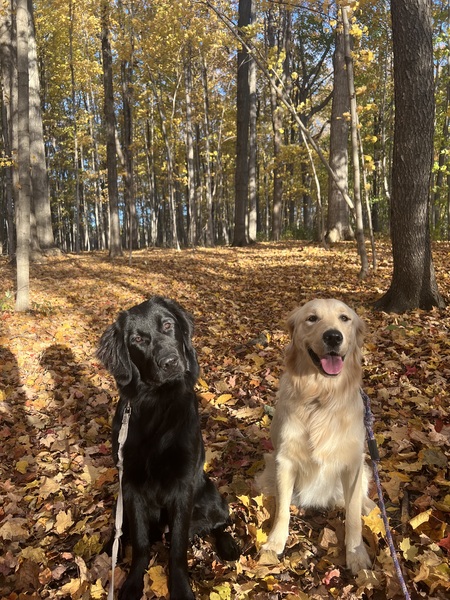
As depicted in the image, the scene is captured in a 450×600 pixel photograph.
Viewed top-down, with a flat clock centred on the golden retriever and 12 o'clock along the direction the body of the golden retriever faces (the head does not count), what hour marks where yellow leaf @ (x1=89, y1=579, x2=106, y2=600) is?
The yellow leaf is roughly at 2 o'clock from the golden retriever.

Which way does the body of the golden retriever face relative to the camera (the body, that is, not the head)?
toward the camera

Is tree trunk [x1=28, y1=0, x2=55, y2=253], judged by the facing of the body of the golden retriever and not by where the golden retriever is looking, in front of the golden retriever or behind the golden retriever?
behind

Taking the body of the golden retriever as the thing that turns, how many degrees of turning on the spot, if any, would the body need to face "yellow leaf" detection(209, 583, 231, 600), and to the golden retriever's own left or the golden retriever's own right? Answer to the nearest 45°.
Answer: approximately 45° to the golden retriever's own right

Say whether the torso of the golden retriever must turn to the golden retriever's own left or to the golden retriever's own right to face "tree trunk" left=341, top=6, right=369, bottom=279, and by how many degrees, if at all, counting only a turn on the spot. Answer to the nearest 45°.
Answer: approximately 180°

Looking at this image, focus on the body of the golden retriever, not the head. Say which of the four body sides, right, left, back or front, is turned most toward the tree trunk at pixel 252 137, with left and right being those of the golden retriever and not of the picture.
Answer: back

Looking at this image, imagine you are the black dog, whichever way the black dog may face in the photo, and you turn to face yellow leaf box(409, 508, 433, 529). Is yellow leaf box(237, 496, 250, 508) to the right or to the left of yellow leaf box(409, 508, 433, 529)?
left
